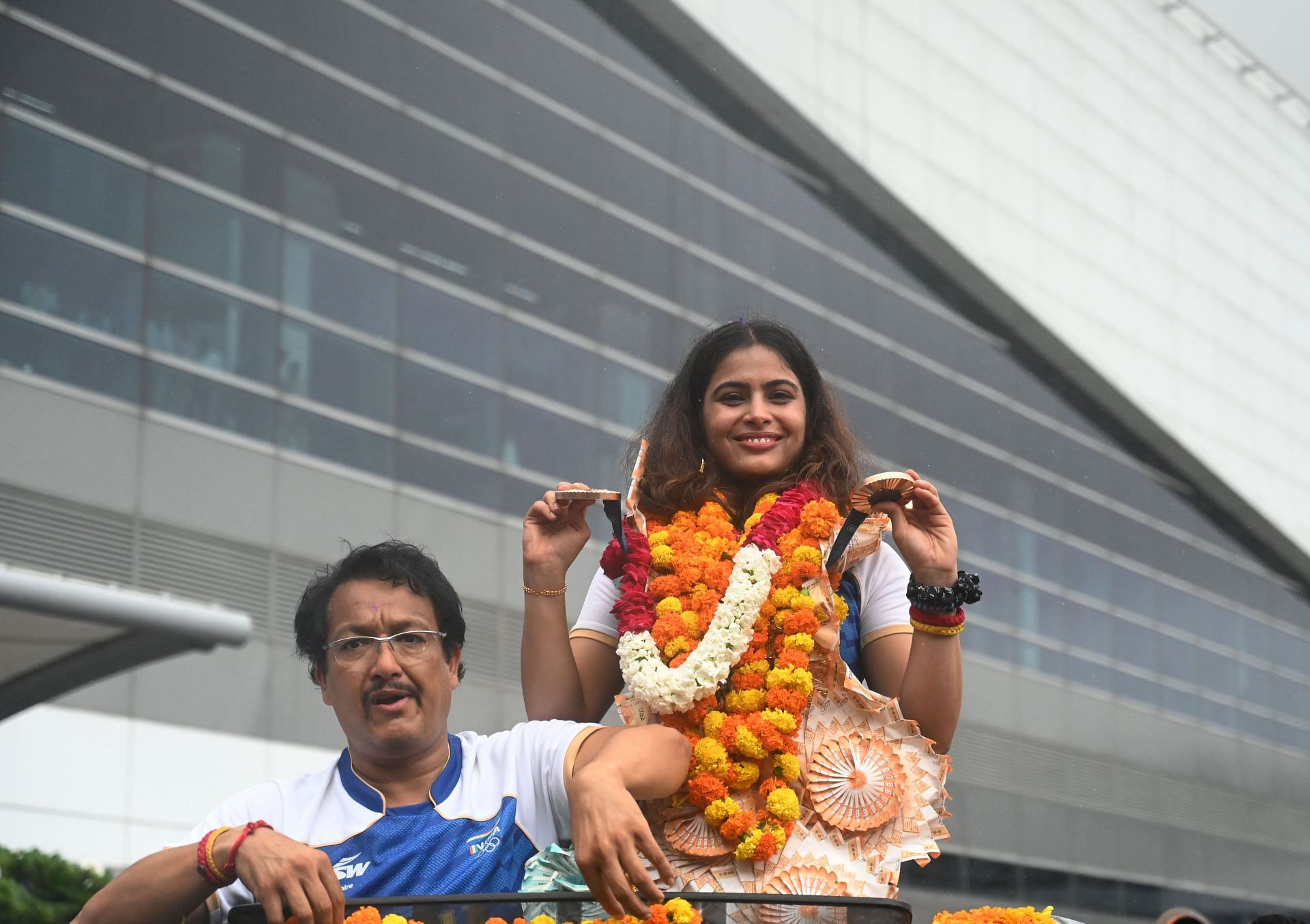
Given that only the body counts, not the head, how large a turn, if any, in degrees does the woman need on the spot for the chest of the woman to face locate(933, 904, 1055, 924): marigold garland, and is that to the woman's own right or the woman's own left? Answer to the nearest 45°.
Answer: approximately 45° to the woman's own left

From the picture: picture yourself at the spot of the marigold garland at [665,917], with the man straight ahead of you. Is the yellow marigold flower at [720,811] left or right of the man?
right

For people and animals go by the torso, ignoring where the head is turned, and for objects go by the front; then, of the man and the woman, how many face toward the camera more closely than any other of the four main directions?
2

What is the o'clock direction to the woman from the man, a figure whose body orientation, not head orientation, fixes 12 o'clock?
The woman is roughly at 8 o'clock from the man.

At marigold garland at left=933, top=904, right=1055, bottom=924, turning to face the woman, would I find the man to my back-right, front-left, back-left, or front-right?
front-left

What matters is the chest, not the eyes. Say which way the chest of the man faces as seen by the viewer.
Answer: toward the camera

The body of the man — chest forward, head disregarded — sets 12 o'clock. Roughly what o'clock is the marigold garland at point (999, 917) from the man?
The marigold garland is roughly at 10 o'clock from the man.

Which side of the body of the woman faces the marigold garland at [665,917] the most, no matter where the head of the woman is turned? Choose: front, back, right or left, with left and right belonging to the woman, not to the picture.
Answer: front

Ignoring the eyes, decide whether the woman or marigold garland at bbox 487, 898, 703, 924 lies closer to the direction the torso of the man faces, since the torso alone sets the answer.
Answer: the marigold garland

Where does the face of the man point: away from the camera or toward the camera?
toward the camera

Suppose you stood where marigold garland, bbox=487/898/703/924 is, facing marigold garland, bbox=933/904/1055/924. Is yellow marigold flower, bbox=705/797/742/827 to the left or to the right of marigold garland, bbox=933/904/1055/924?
left

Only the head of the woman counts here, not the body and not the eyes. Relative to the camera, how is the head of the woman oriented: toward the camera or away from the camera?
toward the camera

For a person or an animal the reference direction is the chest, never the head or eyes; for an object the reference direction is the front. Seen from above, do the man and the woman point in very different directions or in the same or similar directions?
same or similar directions
